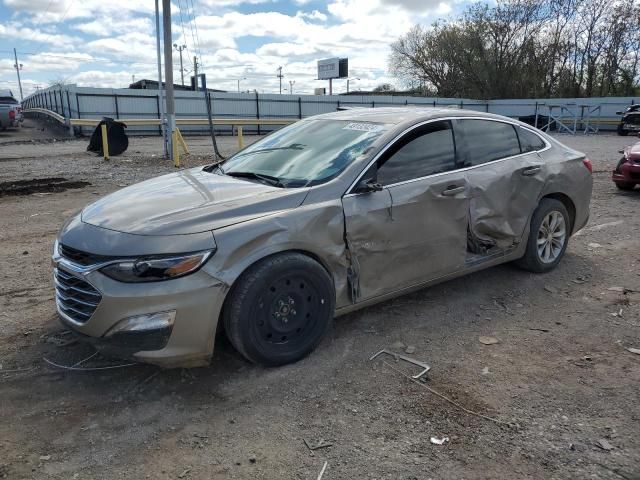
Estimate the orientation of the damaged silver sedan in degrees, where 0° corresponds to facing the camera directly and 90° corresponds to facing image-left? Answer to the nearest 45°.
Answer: approximately 45°

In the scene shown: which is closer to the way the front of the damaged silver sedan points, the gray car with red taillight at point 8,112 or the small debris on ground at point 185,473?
the small debris on ground

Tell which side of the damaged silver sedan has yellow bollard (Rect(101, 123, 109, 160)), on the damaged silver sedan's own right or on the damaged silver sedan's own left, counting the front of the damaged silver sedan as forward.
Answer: on the damaged silver sedan's own right

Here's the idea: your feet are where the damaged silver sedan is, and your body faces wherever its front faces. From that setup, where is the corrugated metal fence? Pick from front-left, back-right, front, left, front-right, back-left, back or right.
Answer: back-right

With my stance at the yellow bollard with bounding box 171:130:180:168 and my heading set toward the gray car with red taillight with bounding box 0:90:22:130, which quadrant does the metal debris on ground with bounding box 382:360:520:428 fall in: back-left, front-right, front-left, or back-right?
back-left

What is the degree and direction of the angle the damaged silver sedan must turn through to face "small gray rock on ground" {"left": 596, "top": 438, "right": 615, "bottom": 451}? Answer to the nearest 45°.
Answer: approximately 90° to its left

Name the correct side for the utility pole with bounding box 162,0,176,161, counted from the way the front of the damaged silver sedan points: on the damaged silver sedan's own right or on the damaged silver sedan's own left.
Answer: on the damaged silver sedan's own right

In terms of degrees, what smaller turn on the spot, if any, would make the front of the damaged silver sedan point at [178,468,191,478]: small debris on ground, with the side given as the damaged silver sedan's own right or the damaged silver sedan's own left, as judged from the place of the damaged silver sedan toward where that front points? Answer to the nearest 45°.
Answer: approximately 45° to the damaged silver sedan's own left
